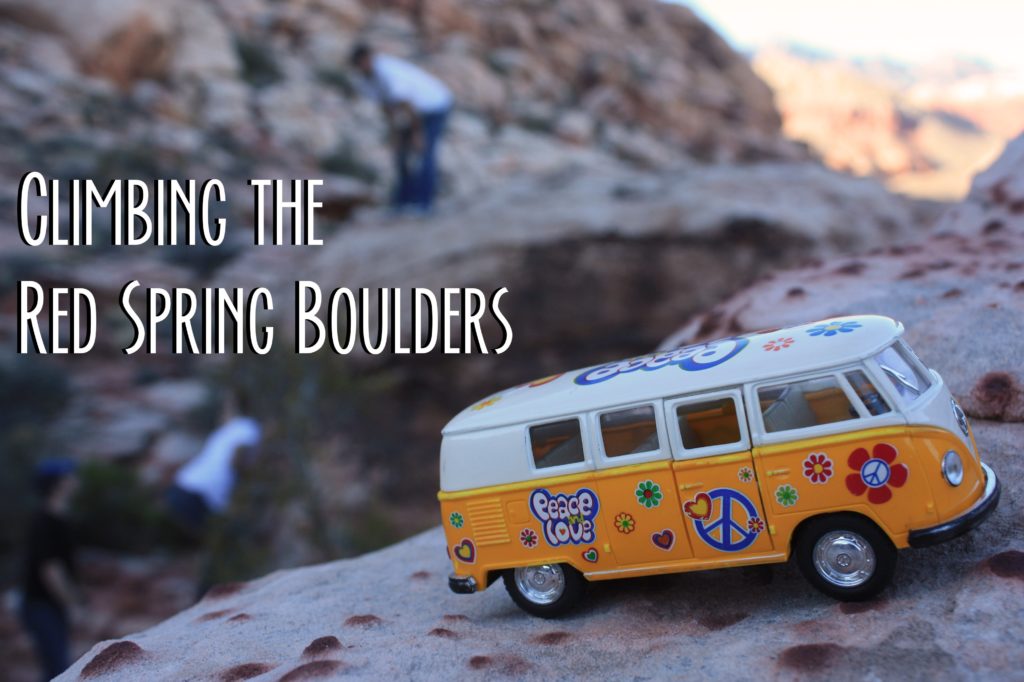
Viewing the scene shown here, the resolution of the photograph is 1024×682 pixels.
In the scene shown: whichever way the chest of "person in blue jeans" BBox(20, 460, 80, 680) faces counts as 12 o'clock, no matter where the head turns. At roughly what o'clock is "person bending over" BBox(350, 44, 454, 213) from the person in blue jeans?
The person bending over is roughly at 11 o'clock from the person in blue jeans.

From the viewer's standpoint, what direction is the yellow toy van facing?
to the viewer's right

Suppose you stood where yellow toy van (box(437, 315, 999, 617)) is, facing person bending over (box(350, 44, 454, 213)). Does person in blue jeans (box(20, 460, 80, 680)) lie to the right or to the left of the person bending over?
left

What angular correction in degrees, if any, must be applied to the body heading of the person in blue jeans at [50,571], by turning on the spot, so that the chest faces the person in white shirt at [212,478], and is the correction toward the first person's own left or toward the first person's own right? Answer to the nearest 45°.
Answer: approximately 45° to the first person's own left

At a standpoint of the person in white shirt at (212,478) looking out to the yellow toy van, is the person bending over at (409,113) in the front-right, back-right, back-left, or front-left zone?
back-left

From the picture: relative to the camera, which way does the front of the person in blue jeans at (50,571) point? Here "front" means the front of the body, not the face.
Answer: to the viewer's right

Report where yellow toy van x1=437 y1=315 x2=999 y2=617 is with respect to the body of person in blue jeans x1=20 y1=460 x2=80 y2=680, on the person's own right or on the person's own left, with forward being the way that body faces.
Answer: on the person's own right
